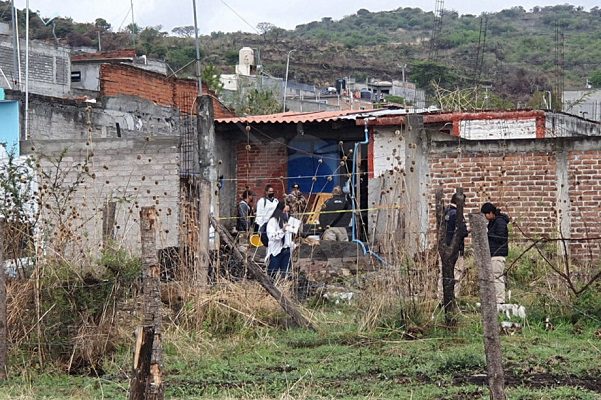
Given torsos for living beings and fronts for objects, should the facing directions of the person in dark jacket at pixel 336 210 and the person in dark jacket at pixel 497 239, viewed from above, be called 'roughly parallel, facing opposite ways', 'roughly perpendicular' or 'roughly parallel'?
roughly perpendicular

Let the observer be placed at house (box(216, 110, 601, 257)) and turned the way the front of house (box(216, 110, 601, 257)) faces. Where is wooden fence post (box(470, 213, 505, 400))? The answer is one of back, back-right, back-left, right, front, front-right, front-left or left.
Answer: front

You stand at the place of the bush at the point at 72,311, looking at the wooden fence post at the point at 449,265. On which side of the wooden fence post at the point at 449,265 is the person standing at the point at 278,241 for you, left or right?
left

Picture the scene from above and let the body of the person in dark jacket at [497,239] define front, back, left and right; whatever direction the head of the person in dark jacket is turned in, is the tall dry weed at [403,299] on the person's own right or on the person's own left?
on the person's own left

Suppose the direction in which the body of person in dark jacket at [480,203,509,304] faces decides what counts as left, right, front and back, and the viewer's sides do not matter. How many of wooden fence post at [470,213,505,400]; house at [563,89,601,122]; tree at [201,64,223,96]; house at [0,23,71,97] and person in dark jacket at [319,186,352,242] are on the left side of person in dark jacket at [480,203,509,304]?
1

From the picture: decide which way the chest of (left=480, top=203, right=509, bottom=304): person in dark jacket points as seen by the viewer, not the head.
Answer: to the viewer's left

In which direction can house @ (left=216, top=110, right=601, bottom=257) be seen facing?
toward the camera

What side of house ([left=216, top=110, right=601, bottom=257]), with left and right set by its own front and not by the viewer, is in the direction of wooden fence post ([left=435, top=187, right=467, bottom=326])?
front

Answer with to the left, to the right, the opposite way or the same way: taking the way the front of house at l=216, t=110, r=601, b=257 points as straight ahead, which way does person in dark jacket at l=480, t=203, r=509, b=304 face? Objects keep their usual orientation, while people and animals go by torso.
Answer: to the right

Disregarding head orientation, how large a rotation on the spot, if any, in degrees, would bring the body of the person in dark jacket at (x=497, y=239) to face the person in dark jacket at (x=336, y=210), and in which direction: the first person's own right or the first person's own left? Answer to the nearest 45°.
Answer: approximately 45° to the first person's own right

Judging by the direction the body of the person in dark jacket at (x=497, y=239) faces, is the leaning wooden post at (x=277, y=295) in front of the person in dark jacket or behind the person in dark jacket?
in front
